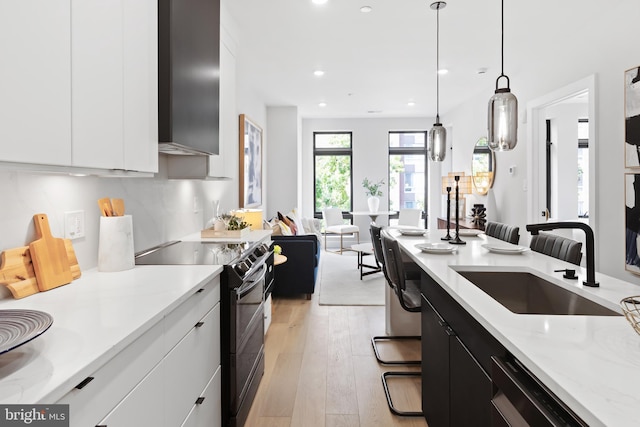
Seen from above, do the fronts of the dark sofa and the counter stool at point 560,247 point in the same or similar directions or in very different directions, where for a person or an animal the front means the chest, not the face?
very different directions

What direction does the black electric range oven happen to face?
to the viewer's right

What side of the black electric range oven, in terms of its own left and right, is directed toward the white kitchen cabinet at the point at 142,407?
right

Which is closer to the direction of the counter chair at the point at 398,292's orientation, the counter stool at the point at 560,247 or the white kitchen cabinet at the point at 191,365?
the counter stool

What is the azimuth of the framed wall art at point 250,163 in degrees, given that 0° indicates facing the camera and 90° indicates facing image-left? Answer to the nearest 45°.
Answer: approximately 270°
